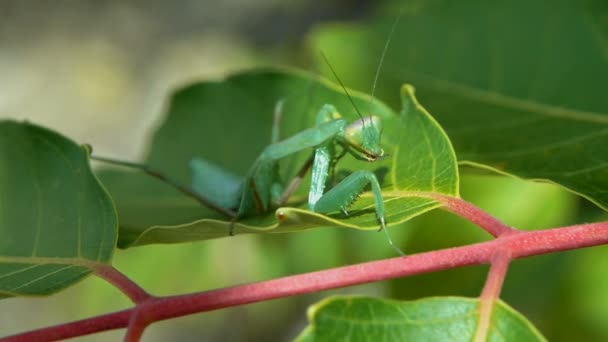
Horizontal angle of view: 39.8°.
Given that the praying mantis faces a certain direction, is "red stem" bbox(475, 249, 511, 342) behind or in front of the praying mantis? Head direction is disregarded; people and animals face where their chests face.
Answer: in front

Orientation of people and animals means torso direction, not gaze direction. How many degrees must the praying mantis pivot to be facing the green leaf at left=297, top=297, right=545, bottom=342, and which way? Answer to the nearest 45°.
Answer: approximately 45° to its right

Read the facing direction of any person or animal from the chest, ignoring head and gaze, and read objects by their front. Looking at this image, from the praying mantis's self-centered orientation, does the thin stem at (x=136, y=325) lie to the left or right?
on its right

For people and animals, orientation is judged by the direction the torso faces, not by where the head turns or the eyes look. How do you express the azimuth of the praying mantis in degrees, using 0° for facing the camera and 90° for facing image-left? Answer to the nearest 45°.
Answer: approximately 315°

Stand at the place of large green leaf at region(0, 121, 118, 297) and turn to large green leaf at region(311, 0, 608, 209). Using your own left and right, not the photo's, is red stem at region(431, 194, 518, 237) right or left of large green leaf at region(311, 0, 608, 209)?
right

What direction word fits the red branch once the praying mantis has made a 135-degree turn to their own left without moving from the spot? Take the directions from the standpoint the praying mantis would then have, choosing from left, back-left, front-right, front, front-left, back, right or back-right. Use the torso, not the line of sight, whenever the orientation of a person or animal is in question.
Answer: back

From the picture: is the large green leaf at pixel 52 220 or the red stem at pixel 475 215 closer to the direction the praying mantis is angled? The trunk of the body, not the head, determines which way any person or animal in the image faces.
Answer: the red stem

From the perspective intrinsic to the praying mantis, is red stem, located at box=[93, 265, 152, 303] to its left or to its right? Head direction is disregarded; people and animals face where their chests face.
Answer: on its right
